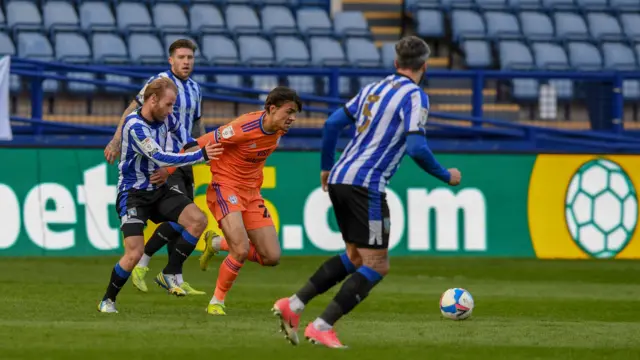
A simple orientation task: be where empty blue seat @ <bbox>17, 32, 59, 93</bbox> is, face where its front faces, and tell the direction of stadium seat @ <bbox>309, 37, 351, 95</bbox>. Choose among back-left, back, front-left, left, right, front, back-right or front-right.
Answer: front-left

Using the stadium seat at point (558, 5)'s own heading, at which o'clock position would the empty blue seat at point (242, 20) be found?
The empty blue seat is roughly at 2 o'clock from the stadium seat.

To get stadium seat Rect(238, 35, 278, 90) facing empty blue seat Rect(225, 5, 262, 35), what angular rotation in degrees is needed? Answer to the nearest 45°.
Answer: approximately 135° to its left

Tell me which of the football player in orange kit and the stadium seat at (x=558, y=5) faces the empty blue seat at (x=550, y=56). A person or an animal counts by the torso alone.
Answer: the stadium seat

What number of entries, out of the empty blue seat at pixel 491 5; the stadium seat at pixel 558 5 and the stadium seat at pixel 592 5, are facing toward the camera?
3

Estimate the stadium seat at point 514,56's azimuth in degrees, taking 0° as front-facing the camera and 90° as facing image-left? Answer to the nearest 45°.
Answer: approximately 315°

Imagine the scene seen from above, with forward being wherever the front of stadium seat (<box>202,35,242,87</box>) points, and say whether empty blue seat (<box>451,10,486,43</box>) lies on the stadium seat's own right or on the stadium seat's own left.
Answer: on the stadium seat's own left

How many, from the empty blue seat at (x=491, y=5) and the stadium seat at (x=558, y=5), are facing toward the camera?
2

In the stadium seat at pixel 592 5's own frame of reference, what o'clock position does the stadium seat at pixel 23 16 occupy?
the stadium seat at pixel 23 16 is roughly at 2 o'clock from the stadium seat at pixel 592 5.

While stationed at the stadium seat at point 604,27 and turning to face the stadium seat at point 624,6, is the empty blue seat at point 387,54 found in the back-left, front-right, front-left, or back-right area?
back-left

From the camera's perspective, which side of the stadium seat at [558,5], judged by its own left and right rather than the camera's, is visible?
front

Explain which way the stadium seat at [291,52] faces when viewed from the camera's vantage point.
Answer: facing the viewer and to the right of the viewer
